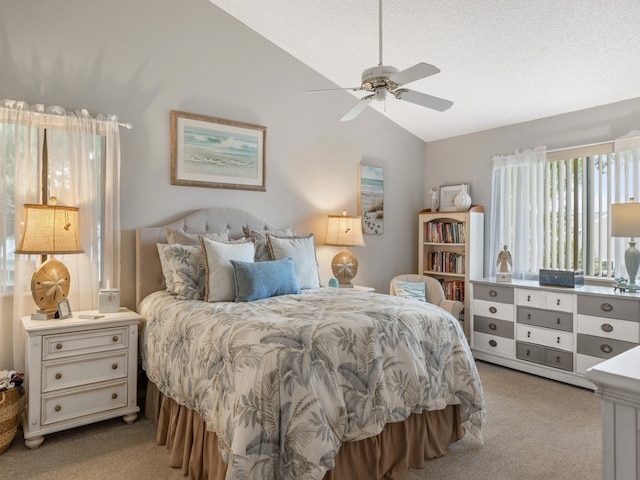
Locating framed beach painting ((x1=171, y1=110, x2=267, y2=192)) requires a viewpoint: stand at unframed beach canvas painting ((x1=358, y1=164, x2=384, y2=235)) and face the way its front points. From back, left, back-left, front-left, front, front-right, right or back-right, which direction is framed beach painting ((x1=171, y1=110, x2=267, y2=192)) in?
right

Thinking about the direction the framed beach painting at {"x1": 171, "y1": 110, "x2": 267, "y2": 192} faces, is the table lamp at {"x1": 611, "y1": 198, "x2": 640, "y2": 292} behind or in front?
in front

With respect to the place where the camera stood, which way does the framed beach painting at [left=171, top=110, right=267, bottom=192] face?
facing the viewer and to the right of the viewer

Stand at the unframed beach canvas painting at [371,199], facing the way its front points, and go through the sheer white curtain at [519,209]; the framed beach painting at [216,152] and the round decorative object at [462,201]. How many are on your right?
1

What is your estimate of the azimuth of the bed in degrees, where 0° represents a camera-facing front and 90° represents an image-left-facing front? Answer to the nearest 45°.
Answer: approximately 315°

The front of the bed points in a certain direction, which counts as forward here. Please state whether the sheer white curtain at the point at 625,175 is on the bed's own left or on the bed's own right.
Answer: on the bed's own left

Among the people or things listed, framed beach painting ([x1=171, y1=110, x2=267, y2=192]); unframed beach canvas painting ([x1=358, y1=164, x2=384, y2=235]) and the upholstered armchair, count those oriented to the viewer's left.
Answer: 0

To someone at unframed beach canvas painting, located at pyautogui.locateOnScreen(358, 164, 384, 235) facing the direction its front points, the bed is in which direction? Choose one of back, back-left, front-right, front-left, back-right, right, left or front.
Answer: front-right

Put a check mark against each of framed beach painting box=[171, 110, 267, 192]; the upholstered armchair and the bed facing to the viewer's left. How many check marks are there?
0

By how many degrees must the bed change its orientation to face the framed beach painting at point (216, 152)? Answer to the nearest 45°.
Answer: approximately 180°
